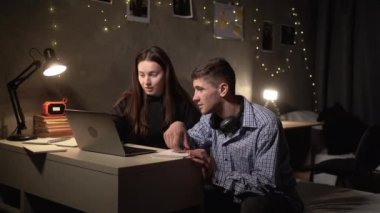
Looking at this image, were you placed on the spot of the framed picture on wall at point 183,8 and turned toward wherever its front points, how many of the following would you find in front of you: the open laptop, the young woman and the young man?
3

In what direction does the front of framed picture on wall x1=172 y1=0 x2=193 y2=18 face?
toward the camera

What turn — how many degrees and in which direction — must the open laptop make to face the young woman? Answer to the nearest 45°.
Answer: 0° — it already faces them

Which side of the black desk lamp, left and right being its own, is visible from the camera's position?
right

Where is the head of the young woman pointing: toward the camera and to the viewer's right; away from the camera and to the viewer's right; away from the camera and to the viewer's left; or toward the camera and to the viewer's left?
toward the camera and to the viewer's left

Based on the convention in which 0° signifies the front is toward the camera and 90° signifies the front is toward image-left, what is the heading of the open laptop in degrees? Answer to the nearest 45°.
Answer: approximately 225°

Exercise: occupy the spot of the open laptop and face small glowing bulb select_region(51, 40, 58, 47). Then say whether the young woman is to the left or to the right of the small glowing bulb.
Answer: right

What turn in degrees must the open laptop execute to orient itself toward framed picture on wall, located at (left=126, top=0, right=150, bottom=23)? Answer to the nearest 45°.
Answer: approximately 45° to its left

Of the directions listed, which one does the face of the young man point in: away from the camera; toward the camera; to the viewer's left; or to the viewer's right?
to the viewer's left

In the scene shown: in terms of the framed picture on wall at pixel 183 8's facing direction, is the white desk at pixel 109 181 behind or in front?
in front

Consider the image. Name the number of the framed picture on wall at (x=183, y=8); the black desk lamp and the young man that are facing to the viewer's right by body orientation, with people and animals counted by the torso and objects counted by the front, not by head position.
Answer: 1

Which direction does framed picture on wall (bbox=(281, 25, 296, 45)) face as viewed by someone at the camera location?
facing the viewer
